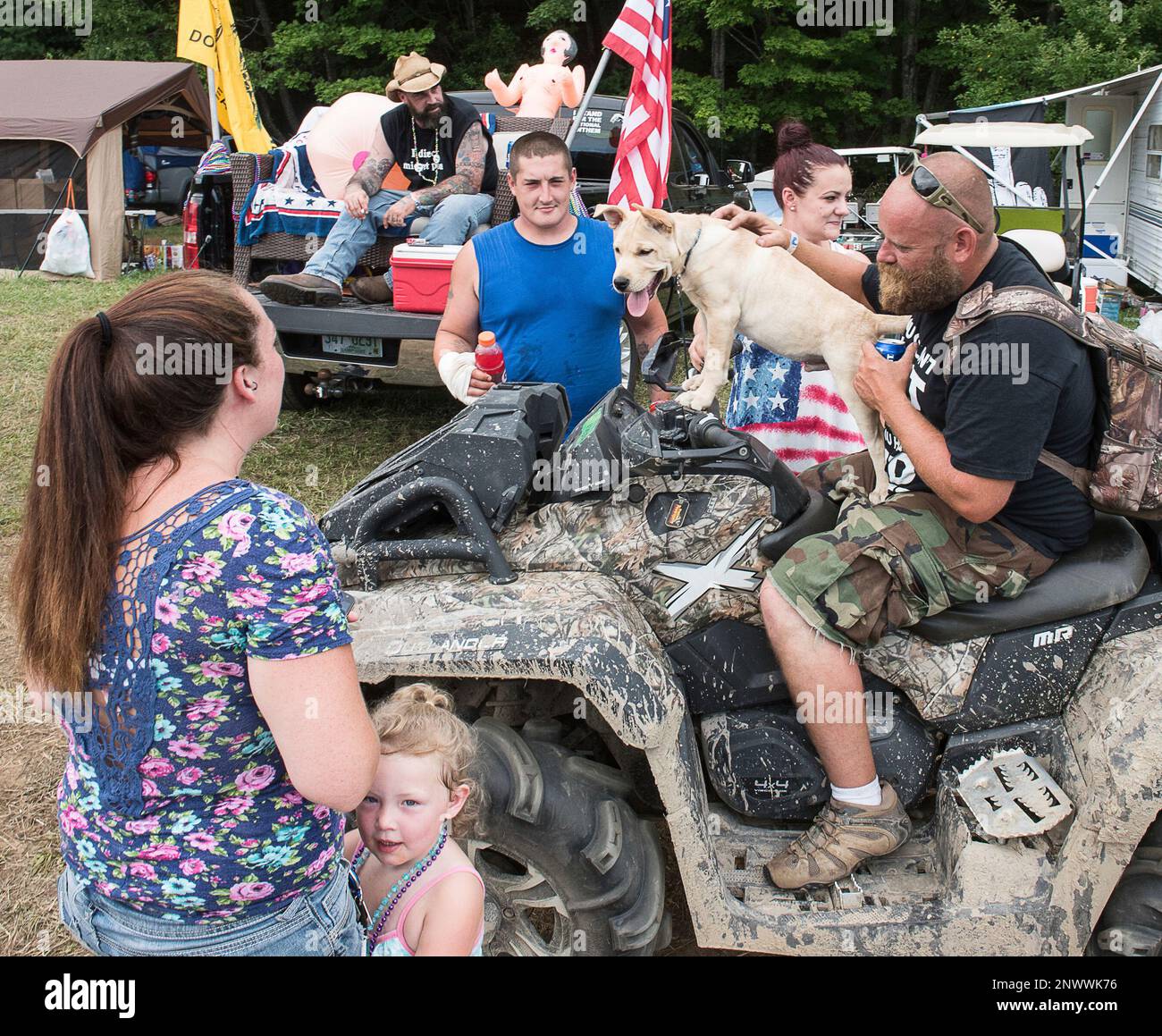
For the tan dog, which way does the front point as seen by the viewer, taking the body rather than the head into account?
to the viewer's left

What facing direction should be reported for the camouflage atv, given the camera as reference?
facing to the left of the viewer

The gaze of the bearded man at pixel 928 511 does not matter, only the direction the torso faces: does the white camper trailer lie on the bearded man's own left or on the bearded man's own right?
on the bearded man's own right

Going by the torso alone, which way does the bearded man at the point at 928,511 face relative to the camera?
to the viewer's left

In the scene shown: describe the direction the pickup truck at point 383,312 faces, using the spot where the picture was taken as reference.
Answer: facing away from the viewer and to the right of the viewer

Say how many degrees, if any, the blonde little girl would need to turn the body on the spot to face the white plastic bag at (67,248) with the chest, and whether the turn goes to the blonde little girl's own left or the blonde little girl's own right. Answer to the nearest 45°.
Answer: approximately 135° to the blonde little girl's own right

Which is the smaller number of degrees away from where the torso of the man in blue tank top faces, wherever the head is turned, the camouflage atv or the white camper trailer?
the camouflage atv

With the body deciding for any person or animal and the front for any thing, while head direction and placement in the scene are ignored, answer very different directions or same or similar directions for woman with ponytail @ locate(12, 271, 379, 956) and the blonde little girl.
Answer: very different directions

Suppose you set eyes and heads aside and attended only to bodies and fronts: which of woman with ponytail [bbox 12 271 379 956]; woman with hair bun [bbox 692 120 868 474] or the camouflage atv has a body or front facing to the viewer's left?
the camouflage atv

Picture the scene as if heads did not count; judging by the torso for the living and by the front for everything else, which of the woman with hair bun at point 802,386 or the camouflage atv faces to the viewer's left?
the camouflage atv
